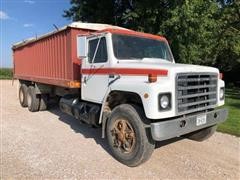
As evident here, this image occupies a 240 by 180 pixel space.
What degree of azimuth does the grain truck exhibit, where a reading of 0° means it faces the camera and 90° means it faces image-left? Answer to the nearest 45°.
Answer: approximately 315°
